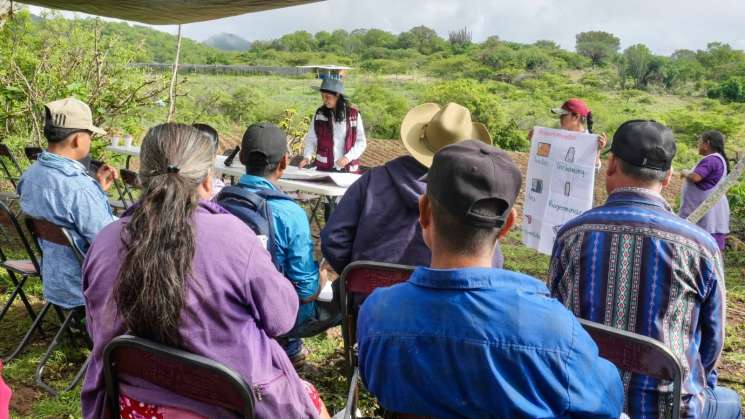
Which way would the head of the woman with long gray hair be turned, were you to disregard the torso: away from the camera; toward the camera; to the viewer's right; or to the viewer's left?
away from the camera

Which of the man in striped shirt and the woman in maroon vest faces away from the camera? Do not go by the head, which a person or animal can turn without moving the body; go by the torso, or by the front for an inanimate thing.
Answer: the man in striped shirt

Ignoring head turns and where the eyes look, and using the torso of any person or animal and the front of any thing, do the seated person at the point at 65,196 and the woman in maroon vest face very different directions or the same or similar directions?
very different directions

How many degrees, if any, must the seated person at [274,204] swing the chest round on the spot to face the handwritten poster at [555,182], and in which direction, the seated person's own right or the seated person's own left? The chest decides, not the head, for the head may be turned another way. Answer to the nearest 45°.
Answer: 0° — they already face it

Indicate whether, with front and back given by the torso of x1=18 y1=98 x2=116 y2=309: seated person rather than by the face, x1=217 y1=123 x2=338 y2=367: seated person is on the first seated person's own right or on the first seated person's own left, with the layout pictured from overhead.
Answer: on the first seated person's own right

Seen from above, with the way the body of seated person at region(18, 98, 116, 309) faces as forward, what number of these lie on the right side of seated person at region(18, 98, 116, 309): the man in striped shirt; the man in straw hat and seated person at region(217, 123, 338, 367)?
3

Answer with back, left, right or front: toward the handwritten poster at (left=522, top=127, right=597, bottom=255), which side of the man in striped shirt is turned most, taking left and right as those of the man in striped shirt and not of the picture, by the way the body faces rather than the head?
front

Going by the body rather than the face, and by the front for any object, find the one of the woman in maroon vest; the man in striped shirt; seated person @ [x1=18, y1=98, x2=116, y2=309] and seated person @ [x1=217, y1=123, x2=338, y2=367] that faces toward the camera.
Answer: the woman in maroon vest

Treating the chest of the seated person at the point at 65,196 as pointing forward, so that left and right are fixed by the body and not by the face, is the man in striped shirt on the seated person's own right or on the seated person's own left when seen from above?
on the seated person's own right

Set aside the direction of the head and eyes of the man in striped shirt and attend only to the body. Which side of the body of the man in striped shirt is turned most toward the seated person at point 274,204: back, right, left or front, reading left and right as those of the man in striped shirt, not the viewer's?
left

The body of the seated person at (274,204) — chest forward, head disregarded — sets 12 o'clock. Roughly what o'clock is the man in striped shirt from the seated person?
The man in striped shirt is roughly at 3 o'clock from the seated person.

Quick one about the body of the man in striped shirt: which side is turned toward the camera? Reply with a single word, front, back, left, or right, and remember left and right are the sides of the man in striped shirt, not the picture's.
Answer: back

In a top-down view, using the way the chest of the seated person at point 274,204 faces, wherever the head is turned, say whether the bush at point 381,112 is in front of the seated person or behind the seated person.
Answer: in front

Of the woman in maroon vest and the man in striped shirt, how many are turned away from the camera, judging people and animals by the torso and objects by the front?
1

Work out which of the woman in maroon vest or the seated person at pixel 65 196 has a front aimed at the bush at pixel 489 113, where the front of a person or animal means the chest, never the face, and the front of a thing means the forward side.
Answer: the seated person

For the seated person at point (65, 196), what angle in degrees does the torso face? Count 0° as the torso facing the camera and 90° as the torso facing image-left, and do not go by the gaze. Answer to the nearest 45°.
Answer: approximately 225°

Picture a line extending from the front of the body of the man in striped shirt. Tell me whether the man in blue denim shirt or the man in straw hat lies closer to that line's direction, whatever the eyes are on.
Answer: the man in straw hat
